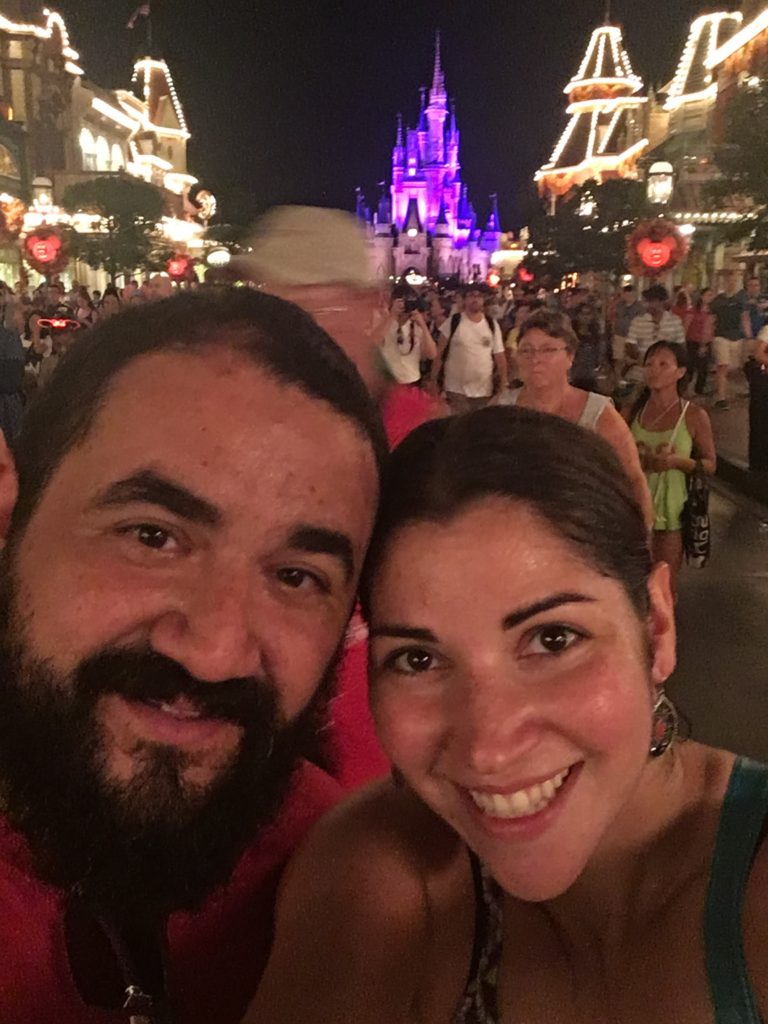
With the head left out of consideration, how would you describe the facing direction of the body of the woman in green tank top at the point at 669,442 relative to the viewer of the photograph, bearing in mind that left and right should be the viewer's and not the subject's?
facing the viewer and to the left of the viewer

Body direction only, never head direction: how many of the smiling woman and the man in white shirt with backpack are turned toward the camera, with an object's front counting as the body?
2

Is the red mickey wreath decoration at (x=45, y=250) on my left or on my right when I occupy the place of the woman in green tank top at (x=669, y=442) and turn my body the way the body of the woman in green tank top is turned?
on my right

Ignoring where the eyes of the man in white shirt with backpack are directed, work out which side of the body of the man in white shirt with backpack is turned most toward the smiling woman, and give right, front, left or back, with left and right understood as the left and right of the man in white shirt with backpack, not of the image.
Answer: front

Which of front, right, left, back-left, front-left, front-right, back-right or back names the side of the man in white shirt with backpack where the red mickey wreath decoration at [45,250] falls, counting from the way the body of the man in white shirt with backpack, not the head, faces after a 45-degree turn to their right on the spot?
right

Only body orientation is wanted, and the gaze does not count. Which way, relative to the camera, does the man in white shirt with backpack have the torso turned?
toward the camera
